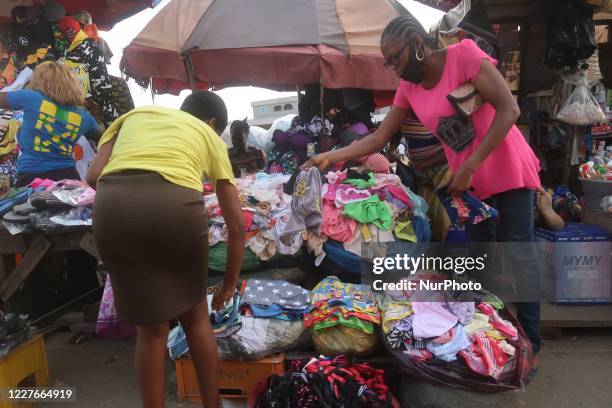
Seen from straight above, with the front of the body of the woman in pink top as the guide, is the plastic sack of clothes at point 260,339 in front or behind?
in front

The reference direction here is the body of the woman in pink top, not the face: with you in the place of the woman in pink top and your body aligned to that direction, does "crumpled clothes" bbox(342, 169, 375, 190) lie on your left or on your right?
on your right

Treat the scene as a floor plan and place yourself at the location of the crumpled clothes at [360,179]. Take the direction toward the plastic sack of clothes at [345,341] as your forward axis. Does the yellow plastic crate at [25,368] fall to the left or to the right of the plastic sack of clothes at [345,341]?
right

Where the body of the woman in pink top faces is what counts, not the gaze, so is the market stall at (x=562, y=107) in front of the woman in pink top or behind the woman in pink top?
behind

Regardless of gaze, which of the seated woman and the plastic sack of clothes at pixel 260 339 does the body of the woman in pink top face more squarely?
the plastic sack of clothes

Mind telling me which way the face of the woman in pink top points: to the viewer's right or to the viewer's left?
to the viewer's left

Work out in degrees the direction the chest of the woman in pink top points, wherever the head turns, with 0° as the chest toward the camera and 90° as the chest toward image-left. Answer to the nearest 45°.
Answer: approximately 45°
